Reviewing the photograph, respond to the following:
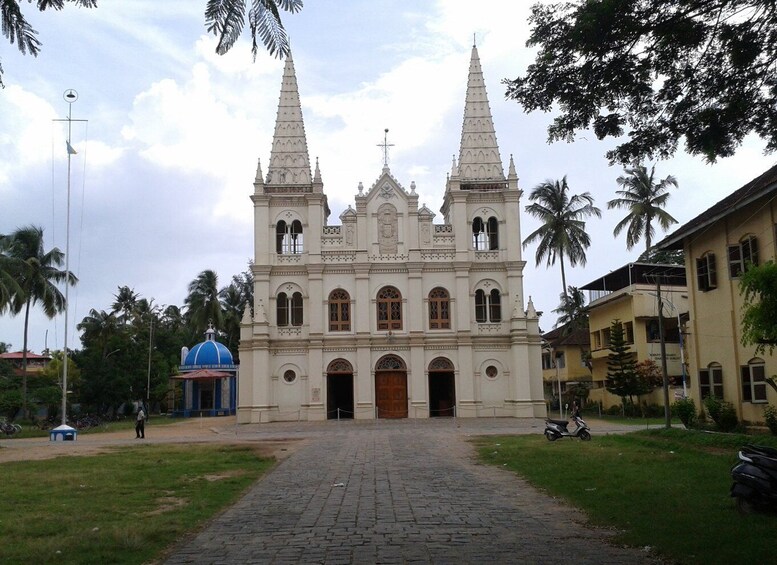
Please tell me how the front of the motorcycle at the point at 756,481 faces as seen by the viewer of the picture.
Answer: facing to the right of the viewer

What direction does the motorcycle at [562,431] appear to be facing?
to the viewer's right

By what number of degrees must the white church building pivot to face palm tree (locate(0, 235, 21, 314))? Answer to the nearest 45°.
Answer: approximately 90° to its right

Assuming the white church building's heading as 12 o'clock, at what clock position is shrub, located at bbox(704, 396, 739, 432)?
The shrub is roughly at 11 o'clock from the white church building.

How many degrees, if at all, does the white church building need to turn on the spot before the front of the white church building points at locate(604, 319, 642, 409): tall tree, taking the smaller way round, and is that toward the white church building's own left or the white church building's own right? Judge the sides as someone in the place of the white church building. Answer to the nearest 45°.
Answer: approximately 90° to the white church building's own left

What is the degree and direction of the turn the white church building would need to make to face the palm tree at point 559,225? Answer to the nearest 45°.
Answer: approximately 135° to its left

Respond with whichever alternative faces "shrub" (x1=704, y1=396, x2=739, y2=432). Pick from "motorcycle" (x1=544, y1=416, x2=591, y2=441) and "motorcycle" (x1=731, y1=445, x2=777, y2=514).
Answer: "motorcycle" (x1=544, y1=416, x2=591, y2=441)

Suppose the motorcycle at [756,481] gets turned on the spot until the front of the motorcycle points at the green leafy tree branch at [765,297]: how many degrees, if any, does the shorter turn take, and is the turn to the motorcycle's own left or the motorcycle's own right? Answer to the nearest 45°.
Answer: approximately 90° to the motorcycle's own left

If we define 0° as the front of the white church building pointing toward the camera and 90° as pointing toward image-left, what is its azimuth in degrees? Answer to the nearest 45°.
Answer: approximately 0°
